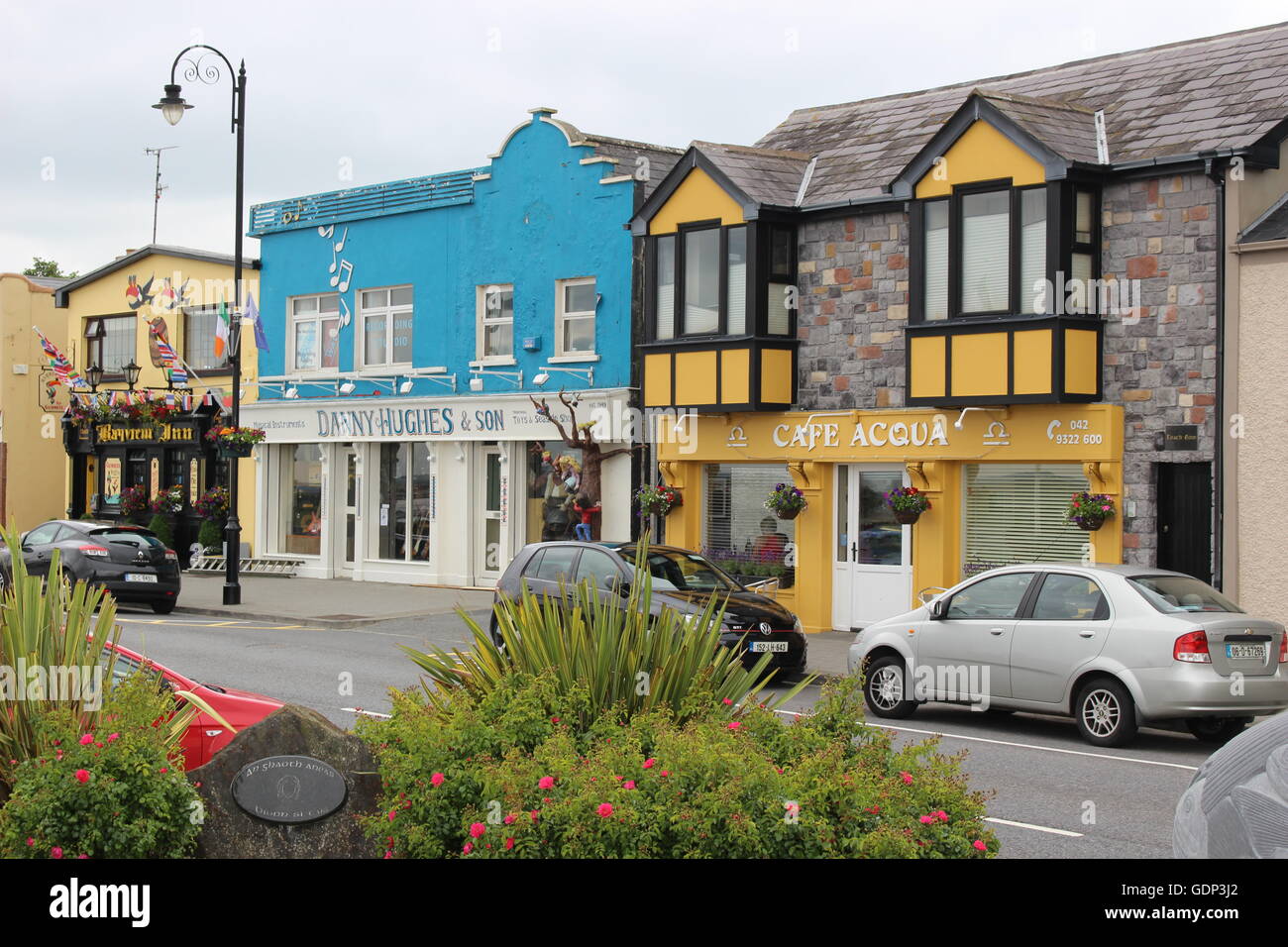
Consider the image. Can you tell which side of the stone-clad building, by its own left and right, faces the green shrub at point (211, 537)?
right

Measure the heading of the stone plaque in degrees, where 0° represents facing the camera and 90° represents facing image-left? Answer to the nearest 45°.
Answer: approximately 0°

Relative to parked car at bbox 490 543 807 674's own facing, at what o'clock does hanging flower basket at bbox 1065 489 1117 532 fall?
The hanging flower basket is roughly at 10 o'clock from the parked car.

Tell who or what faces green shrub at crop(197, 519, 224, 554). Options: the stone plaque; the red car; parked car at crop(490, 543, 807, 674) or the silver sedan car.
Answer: the silver sedan car

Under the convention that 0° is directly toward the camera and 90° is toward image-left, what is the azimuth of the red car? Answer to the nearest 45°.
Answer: approximately 315°

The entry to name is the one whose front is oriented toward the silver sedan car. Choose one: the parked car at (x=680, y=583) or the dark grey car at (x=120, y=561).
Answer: the parked car

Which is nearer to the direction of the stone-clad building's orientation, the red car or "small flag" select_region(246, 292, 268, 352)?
the red car

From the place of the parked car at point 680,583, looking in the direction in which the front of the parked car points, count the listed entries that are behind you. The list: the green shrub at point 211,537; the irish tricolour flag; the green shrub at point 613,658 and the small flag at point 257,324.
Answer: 3

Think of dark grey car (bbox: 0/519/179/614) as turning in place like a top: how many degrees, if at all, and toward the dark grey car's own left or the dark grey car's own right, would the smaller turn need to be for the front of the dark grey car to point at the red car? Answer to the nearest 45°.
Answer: approximately 135° to the dark grey car's own left

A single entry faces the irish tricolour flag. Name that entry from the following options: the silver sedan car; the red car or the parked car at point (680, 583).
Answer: the silver sedan car

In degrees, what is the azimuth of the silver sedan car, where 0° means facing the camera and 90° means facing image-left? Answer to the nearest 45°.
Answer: approximately 135°

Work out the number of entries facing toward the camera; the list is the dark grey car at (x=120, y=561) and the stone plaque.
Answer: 1

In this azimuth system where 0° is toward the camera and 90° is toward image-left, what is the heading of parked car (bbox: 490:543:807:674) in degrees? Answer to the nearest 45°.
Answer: approximately 315°
